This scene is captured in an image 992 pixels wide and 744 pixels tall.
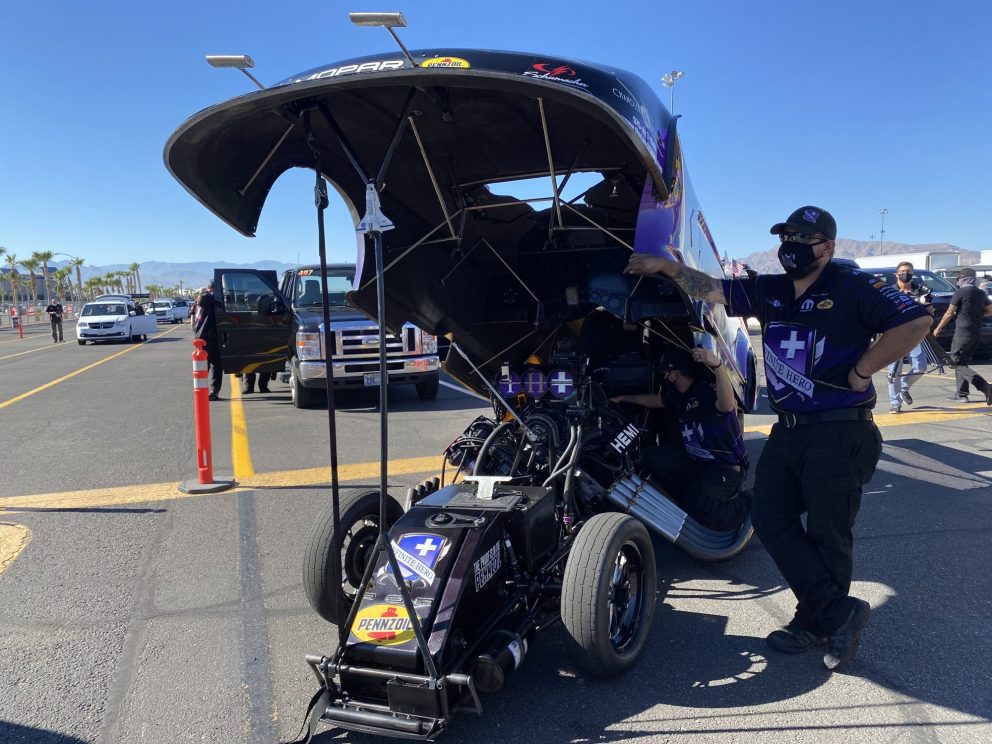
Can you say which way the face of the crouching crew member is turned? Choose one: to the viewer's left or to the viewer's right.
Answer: to the viewer's left

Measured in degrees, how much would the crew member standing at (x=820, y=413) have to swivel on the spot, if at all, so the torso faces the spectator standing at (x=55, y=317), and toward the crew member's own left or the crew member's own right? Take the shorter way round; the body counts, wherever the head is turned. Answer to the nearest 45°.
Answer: approximately 90° to the crew member's own right

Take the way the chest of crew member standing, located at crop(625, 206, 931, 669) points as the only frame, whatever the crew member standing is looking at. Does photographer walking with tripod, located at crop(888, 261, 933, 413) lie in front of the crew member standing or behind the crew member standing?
behind

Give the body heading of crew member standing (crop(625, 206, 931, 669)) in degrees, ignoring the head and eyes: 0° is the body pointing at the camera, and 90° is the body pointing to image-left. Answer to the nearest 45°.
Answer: approximately 45°

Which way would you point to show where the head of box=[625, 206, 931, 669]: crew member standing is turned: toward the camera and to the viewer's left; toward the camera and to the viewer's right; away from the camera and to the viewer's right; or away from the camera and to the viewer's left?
toward the camera and to the viewer's left

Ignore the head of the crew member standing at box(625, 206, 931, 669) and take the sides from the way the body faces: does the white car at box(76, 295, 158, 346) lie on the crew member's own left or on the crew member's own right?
on the crew member's own right

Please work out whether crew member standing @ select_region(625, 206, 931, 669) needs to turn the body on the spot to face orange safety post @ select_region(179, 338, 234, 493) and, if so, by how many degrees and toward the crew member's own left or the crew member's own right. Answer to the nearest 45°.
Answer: approximately 45° to the crew member's own right
